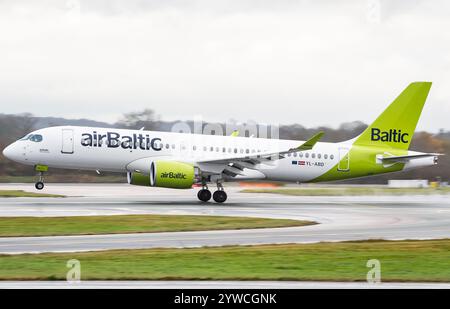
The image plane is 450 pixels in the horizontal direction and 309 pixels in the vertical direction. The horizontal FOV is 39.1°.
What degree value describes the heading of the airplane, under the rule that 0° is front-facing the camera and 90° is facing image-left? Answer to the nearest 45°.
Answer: approximately 90°
